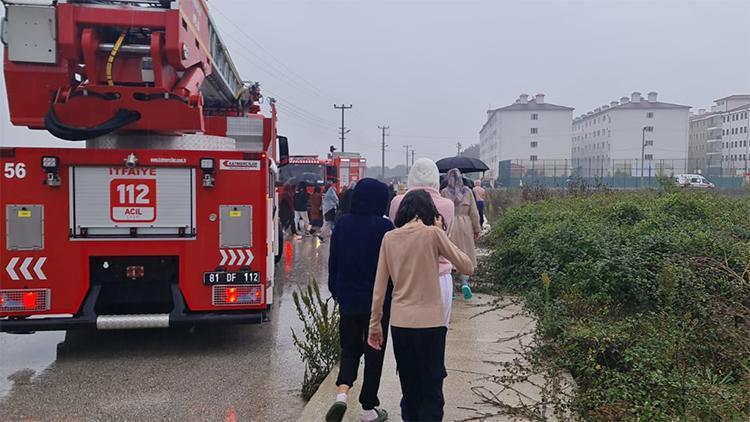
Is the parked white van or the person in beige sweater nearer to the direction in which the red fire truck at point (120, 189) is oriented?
the parked white van

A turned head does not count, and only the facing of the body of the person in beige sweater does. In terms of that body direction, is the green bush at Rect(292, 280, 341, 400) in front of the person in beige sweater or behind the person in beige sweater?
in front

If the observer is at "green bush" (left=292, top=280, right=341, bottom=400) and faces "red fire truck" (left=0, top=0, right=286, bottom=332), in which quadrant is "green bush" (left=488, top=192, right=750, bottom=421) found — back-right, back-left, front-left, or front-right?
back-right

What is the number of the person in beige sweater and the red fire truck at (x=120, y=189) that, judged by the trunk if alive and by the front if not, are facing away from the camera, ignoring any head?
2

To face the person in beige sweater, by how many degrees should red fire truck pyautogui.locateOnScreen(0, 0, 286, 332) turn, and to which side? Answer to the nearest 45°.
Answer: approximately 135° to its right

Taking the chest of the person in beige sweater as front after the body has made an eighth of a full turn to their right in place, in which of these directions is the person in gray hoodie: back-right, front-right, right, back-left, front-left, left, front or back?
front-left

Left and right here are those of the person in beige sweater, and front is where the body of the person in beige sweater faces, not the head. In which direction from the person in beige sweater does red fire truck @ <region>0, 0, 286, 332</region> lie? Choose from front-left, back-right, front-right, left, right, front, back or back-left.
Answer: front-left

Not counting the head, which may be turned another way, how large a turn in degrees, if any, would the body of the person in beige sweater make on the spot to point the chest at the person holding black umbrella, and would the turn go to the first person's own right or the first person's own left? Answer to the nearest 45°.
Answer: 0° — they already face them

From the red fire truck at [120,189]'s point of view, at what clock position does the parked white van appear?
The parked white van is roughly at 2 o'clock from the red fire truck.

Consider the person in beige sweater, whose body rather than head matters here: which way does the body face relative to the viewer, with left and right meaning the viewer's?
facing away from the viewer

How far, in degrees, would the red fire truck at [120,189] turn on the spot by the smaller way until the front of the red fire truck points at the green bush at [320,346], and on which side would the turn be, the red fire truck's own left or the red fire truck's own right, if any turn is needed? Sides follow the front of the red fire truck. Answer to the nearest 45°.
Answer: approximately 135° to the red fire truck's own right

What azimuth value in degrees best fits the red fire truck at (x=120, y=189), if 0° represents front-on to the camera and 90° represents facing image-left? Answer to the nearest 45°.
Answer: approximately 180°

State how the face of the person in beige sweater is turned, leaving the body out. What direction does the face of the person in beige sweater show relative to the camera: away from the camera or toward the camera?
away from the camera

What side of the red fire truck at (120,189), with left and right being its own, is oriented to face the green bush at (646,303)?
right
